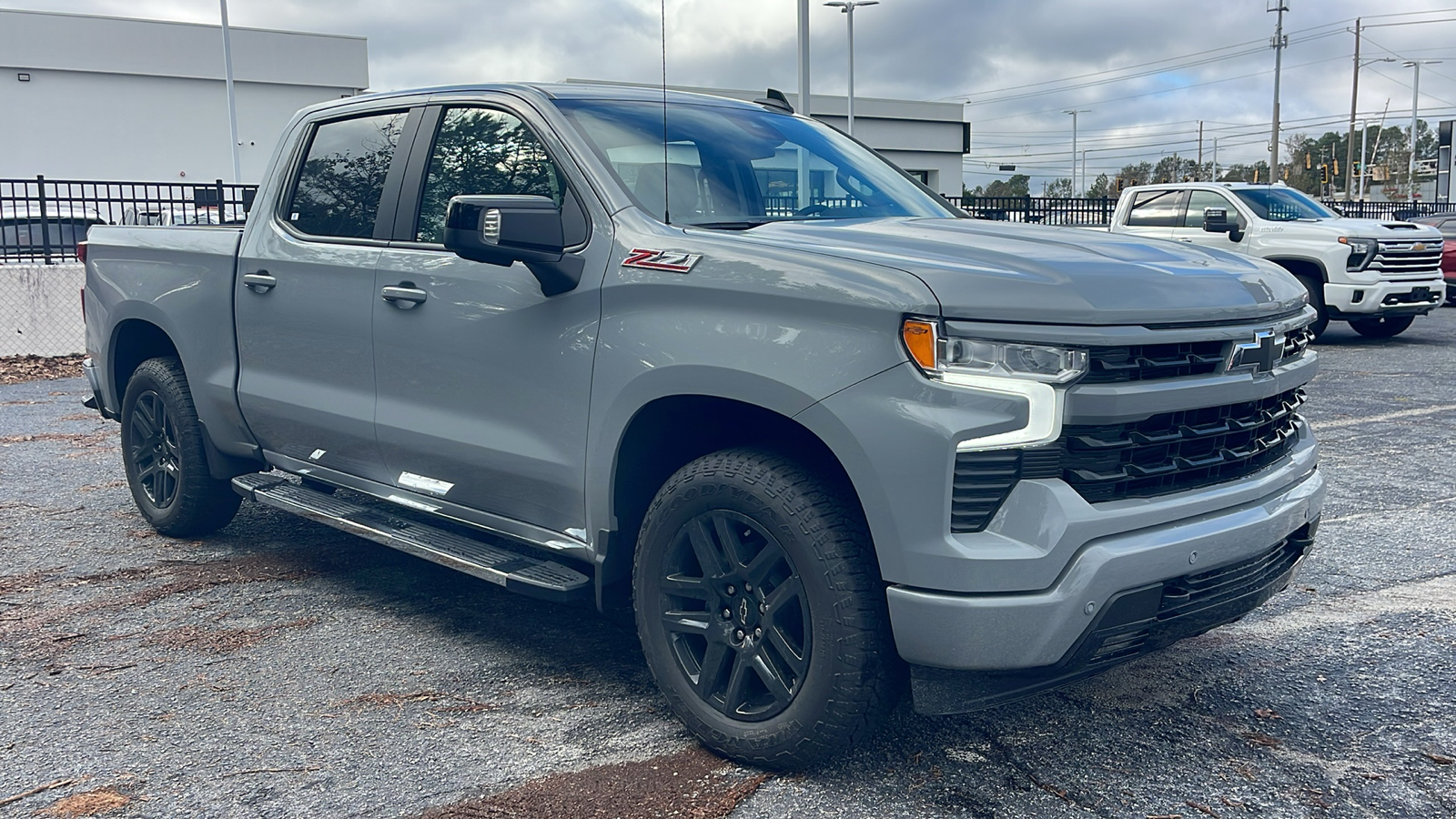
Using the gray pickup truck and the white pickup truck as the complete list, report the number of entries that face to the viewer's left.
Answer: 0

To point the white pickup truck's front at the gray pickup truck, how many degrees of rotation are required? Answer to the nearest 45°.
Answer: approximately 45° to its right

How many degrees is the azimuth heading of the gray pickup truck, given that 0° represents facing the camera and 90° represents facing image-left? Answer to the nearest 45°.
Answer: approximately 315°

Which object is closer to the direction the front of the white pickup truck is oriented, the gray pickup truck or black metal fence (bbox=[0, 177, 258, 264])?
the gray pickup truck

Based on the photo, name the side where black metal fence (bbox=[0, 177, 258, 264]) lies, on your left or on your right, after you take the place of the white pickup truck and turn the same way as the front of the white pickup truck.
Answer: on your right

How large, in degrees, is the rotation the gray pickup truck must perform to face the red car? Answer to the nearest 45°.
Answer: approximately 90° to its left

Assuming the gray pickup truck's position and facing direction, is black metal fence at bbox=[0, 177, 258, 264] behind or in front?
behind

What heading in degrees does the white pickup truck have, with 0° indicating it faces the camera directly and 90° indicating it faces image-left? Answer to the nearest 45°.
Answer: approximately 315°

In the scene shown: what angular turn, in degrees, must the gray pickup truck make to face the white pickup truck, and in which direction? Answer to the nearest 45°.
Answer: approximately 90° to its left

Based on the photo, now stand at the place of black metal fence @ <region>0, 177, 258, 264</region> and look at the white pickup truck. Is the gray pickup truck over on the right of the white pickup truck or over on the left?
right
